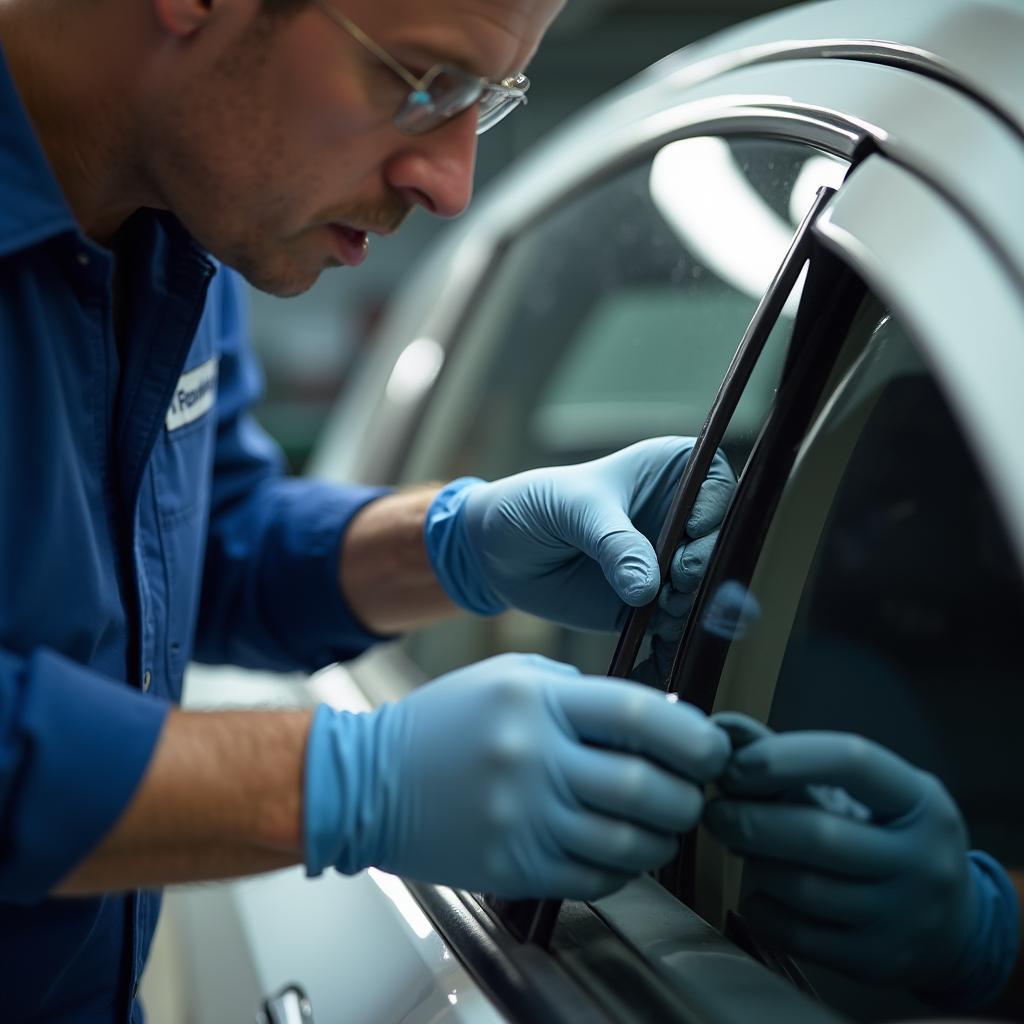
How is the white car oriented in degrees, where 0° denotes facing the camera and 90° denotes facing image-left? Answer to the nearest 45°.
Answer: approximately 135°

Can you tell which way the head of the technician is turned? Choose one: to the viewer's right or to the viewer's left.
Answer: to the viewer's right
